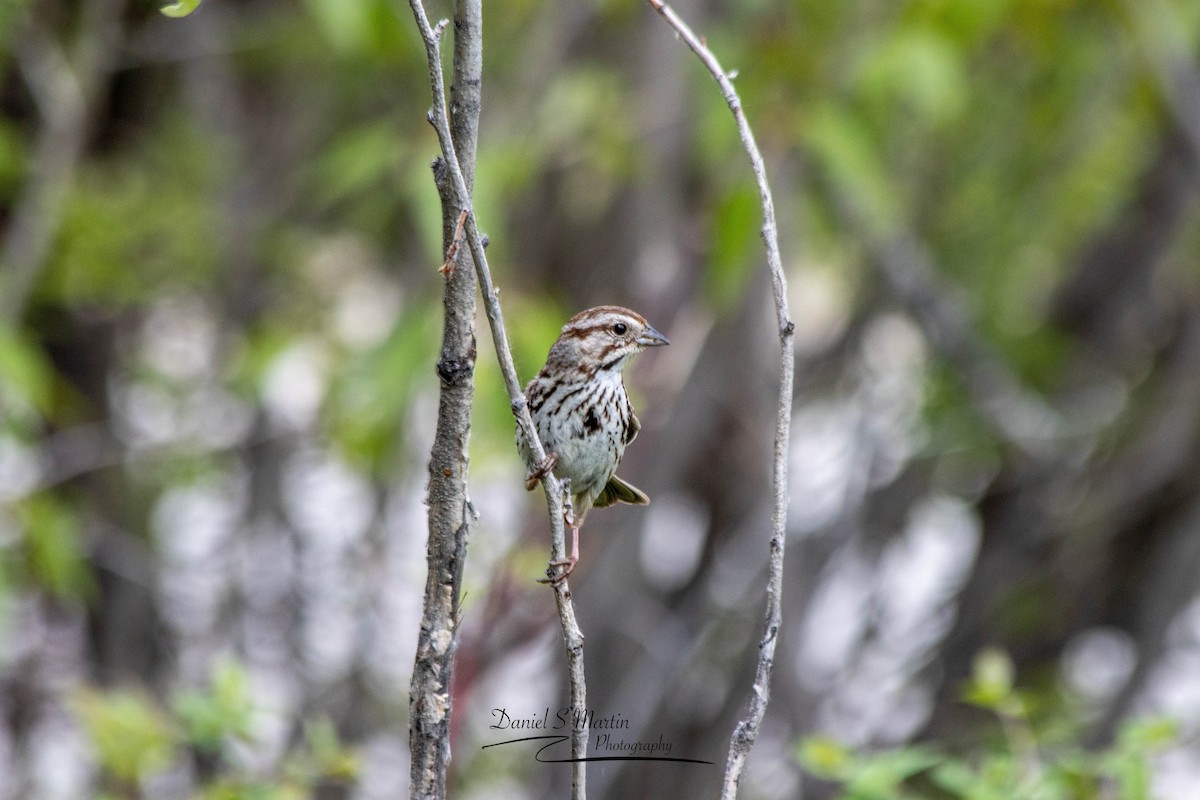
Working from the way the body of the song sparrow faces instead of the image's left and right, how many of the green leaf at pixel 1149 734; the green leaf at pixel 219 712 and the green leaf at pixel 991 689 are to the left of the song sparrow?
2

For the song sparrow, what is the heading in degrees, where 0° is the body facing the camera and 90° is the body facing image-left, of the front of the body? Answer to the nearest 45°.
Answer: approximately 0°

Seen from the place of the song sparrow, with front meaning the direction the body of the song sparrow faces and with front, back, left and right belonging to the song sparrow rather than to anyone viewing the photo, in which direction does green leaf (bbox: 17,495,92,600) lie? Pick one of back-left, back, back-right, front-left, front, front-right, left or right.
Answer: back-right

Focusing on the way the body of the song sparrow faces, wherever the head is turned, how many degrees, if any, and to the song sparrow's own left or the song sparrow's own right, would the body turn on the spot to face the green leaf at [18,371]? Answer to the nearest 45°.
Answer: approximately 135° to the song sparrow's own right

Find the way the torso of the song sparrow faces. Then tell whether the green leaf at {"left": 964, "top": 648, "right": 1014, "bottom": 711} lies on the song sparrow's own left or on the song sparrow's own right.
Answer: on the song sparrow's own left
